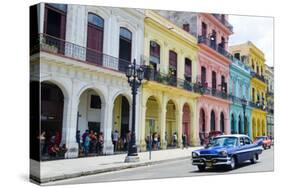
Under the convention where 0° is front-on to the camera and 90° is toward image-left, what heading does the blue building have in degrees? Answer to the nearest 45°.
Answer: approximately 315°

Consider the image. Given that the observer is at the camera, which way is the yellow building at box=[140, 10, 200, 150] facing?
facing the viewer and to the right of the viewer

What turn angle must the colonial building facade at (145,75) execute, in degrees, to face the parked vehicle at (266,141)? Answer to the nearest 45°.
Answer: approximately 45° to its left

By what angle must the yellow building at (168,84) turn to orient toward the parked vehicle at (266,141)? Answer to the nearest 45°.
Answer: approximately 45° to its left

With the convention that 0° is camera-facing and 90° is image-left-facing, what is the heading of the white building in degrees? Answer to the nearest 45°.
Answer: approximately 315°

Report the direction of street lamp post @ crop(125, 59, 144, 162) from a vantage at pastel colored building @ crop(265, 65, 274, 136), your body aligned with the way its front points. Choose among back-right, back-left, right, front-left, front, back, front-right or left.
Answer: right

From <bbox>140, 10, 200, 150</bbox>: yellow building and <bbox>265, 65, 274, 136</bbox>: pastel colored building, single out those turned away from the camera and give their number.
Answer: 0

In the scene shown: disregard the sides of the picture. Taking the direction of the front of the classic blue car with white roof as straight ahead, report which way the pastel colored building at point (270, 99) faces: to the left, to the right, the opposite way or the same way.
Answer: to the left

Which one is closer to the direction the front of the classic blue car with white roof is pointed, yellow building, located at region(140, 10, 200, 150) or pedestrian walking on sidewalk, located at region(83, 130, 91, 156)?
the pedestrian walking on sidewalk

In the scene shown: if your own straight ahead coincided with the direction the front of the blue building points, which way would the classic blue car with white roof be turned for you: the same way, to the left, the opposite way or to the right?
to the right
